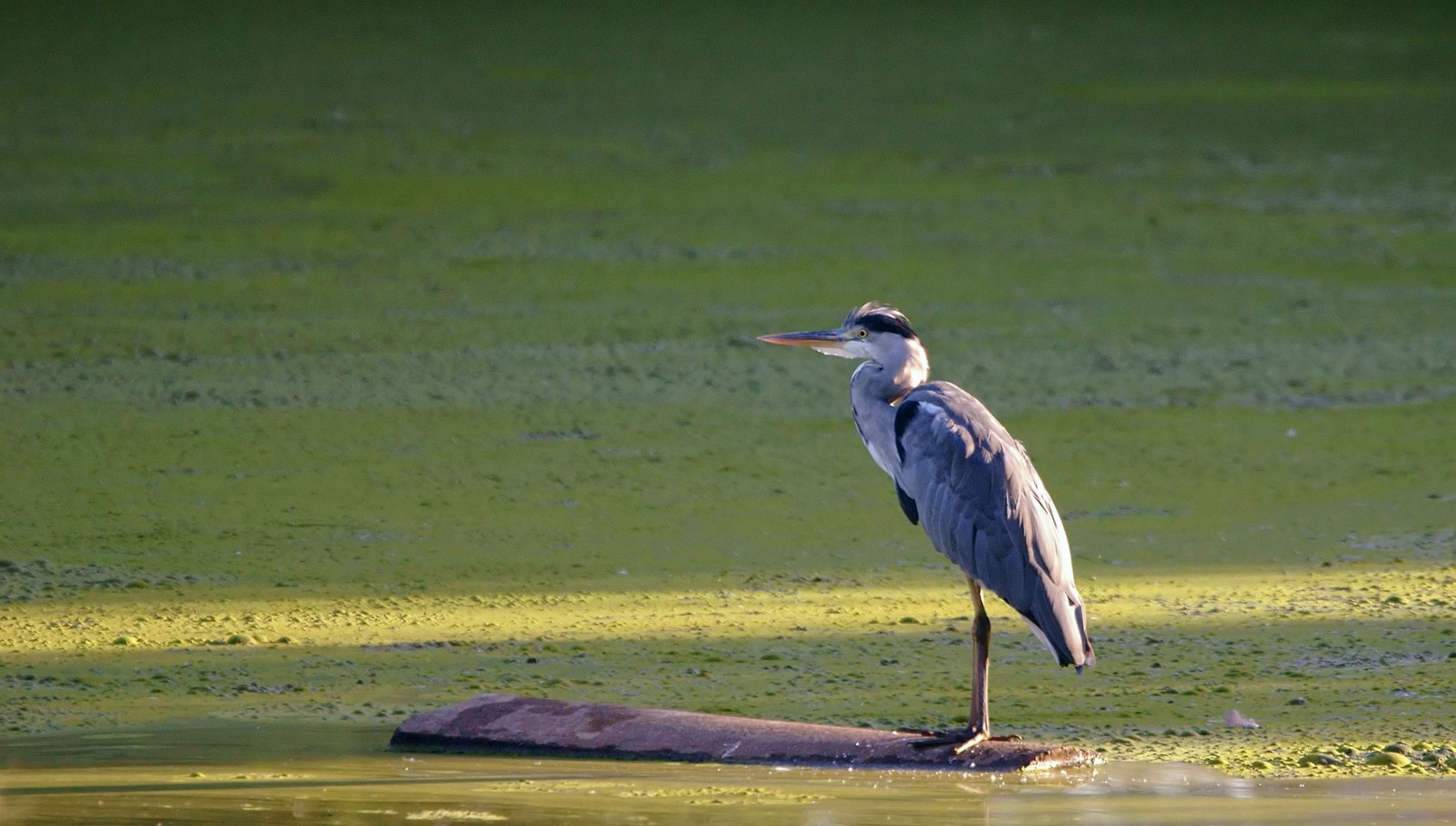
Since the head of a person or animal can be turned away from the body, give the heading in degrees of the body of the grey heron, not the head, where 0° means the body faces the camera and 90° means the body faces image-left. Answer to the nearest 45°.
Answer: approximately 90°
